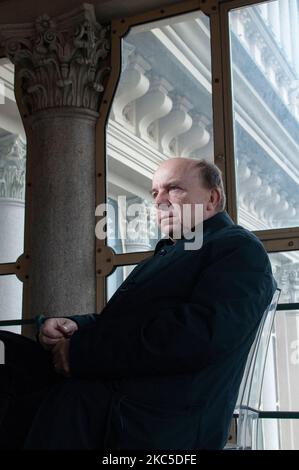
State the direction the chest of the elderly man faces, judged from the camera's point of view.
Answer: to the viewer's left

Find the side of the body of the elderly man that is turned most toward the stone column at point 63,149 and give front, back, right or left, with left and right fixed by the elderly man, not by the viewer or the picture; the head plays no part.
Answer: right

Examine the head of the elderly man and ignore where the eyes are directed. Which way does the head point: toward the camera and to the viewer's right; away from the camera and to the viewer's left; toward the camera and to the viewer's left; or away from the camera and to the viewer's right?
toward the camera and to the viewer's left
